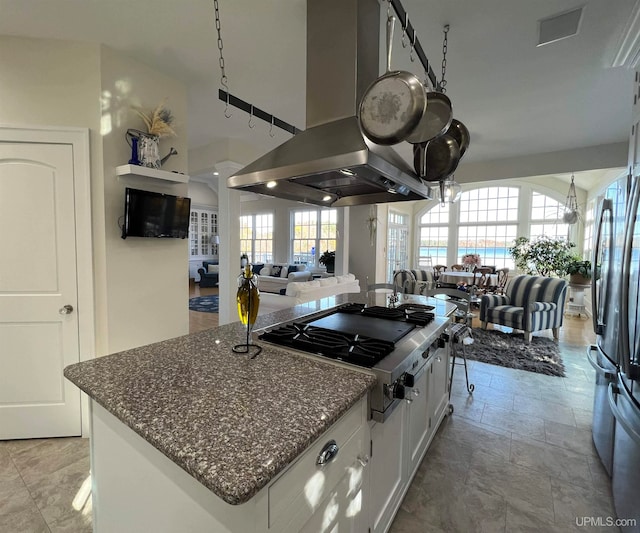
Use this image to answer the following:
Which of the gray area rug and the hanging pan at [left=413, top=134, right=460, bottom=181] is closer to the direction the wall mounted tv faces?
the hanging pan

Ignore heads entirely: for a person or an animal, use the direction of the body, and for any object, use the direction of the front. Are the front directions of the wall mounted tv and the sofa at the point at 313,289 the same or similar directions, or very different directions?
very different directions

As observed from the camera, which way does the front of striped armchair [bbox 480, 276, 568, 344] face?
facing the viewer and to the left of the viewer

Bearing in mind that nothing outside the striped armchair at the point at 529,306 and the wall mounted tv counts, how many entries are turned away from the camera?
0

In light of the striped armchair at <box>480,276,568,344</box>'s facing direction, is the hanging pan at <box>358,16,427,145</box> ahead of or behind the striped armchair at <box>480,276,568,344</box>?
ahead

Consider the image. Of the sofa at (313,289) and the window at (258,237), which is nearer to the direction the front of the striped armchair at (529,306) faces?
the sofa

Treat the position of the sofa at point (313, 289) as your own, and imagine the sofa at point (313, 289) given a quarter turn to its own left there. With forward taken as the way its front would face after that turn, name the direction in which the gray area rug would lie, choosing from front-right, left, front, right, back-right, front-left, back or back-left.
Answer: back-left

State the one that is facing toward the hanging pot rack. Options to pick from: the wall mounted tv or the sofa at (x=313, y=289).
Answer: the wall mounted tv

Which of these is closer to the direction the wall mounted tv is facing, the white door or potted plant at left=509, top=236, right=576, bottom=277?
the potted plant

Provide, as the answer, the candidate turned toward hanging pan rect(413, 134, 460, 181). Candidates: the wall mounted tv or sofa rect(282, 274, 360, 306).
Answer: the wall mounted tv

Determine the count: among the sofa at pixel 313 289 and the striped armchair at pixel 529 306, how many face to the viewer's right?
0

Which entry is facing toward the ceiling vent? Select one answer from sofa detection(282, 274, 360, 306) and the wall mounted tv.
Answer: the wall mounted tv

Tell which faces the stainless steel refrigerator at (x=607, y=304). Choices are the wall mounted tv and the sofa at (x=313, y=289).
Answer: the wall mounted tv

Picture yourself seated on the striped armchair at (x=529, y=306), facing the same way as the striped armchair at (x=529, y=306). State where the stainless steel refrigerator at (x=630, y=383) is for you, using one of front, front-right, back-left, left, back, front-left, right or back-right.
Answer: front-left

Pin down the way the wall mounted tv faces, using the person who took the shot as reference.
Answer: facing the viewer and to the right of the viewer

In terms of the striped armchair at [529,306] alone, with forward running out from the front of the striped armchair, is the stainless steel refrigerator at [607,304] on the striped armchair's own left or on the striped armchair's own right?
on the striped armchair's own left

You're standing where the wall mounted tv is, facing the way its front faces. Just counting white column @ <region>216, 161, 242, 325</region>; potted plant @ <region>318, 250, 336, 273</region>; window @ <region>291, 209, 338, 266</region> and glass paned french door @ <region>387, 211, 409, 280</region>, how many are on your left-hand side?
4

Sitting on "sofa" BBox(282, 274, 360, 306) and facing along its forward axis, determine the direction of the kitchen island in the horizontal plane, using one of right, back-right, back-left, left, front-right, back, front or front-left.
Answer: back-left

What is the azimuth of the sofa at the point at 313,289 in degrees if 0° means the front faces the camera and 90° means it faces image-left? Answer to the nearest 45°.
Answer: approximately 135°
